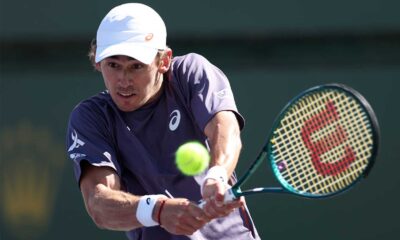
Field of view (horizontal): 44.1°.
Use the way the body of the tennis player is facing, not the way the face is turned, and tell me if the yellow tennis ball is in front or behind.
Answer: in front

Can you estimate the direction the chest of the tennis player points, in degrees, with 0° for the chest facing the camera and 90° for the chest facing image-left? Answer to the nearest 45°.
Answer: approximately 0°
